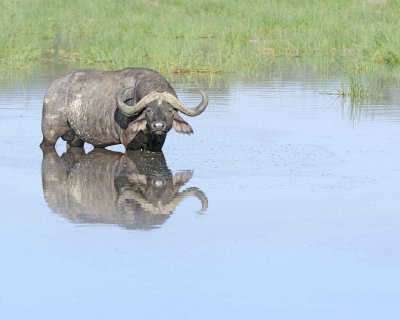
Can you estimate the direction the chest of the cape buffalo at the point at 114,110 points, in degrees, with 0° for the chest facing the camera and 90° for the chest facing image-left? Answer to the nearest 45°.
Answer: approximately 315°
